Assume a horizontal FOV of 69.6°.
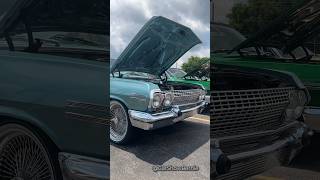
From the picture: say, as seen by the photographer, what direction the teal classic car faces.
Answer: facing the viewer and to the right of the viewer
